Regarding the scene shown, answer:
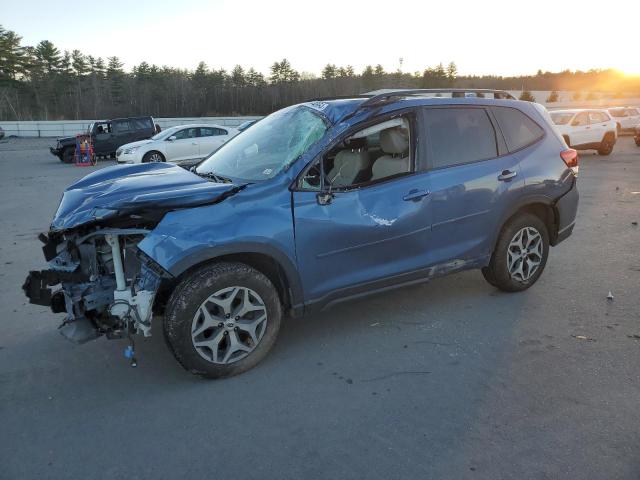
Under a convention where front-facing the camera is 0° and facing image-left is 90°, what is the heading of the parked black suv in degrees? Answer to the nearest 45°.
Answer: approximately 45°

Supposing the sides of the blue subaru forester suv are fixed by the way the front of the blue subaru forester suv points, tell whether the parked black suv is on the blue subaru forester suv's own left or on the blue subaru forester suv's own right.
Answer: on the blue subaru forester suv's own right

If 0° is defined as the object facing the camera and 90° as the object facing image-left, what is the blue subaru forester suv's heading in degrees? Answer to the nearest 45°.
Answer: approximately 45°

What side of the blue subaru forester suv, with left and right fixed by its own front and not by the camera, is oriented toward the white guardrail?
right

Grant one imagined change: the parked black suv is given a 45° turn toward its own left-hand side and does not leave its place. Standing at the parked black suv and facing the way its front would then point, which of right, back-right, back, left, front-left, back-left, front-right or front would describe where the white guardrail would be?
back

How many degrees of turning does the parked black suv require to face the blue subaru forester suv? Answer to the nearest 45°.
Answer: approximately 45° to its left
